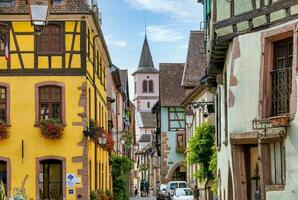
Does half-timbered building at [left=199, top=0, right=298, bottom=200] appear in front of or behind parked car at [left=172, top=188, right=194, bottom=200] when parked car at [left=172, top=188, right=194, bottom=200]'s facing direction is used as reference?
in front

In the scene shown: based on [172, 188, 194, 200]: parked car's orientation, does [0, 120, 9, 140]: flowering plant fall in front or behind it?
in front

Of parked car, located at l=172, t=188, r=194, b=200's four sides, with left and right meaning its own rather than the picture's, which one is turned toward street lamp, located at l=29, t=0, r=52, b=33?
front

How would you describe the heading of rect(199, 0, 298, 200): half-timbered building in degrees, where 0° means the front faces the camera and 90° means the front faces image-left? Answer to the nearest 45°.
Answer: approximately 45°

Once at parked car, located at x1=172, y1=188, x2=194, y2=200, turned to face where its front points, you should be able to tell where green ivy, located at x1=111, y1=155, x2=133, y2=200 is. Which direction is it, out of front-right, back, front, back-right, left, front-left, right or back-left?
back-right
